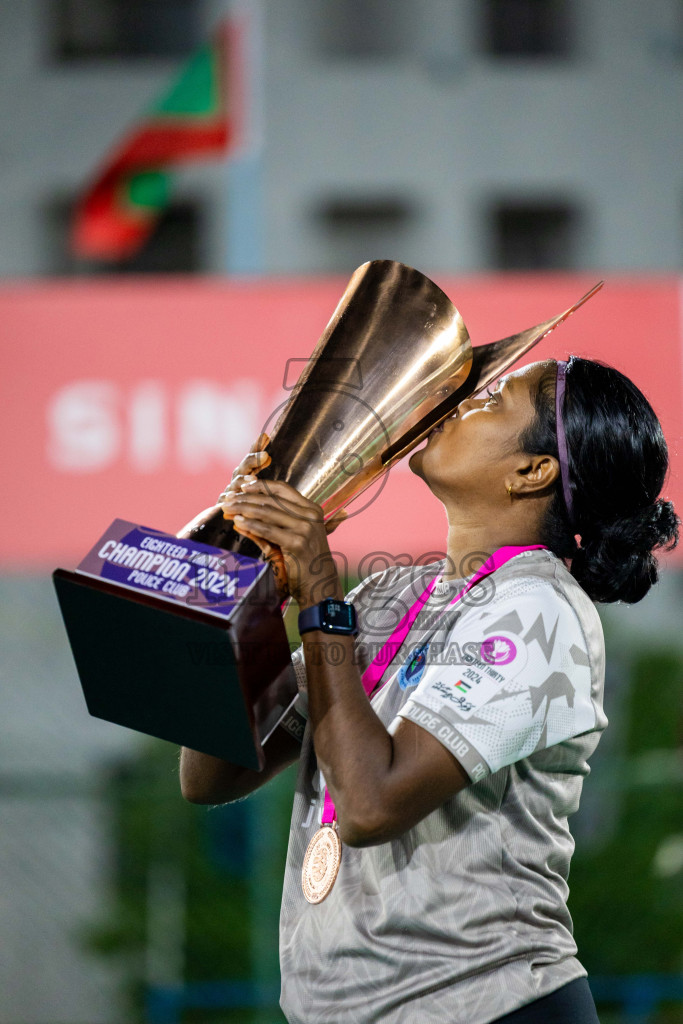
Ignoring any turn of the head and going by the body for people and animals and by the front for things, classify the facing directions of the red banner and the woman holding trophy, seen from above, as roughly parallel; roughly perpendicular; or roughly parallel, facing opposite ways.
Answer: roughly perpendicular

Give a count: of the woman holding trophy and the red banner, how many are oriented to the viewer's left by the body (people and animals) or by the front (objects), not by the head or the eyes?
1

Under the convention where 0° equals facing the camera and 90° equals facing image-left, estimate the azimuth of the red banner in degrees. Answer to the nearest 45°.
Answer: approximately 0°

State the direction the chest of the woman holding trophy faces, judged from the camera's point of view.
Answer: to the viewer's left

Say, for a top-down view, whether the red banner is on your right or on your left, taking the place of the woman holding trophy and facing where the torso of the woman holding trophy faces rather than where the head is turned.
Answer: on your right

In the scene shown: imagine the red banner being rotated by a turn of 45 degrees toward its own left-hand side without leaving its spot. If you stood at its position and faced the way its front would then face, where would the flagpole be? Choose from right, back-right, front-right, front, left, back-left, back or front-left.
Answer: back-left

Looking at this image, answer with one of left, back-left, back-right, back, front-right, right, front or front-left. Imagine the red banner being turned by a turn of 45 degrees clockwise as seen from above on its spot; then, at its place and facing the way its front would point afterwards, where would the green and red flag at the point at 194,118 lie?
back-right
